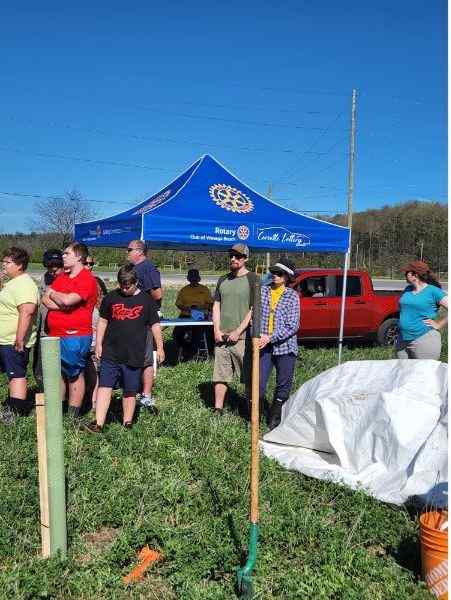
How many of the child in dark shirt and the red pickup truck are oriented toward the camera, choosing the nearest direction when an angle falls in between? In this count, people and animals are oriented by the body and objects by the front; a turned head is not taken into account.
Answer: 1

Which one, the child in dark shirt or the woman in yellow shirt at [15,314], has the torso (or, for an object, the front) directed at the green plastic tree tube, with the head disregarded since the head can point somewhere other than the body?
the child in dark shirt

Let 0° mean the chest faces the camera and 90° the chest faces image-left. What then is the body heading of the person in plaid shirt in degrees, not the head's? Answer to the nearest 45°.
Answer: approximately 45°

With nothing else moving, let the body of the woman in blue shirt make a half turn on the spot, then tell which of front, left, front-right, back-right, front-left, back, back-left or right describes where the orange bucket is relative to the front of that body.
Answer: back-right

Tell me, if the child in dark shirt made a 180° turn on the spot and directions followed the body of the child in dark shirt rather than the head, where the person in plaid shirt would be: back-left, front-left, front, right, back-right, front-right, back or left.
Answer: right

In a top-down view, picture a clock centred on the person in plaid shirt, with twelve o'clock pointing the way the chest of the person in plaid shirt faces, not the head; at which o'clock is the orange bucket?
The orange bucket is roughly at 10 o'clock from the person in plaid shirt.

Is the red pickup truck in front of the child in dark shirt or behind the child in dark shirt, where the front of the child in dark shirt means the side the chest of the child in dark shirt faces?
behind
